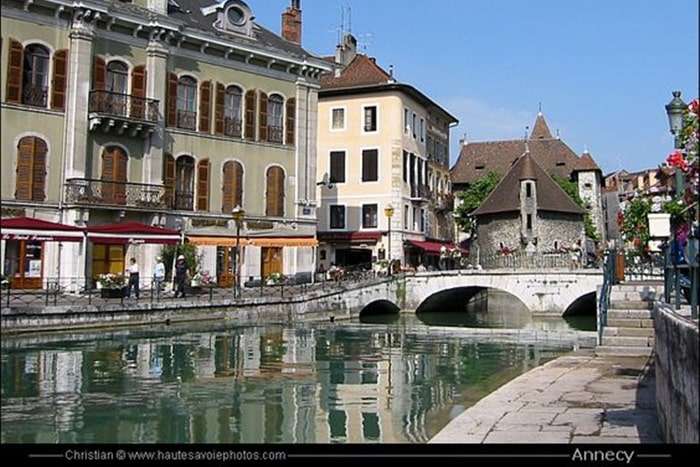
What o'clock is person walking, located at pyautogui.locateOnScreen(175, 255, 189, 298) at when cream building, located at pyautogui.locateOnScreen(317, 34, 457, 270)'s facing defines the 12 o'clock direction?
The person walking is roughly at 2 o'clock from the cream building.

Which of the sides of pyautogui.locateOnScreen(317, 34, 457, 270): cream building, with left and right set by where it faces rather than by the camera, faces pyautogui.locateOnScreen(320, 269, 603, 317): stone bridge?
front

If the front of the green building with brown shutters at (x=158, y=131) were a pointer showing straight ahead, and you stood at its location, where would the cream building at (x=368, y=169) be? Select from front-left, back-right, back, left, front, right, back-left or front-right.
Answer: left

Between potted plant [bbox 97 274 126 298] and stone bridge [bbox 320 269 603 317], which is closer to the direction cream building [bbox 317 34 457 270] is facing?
the stone bridge

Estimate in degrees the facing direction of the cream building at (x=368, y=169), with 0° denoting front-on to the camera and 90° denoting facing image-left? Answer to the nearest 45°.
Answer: approximately 315°

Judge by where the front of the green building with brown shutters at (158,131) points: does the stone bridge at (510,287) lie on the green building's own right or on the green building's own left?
on the green building's own left

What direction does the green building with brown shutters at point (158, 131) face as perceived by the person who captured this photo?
facing the viewer and to the right of the viewer

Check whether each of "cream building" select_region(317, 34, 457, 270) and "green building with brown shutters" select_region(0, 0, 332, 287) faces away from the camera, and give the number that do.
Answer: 0

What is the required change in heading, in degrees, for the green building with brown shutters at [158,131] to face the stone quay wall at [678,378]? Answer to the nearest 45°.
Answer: approximately 45° to its right
